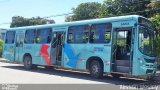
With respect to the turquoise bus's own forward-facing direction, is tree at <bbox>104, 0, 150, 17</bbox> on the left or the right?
on its left

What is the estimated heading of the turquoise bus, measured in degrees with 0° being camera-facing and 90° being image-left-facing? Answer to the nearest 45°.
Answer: approximately 315°
